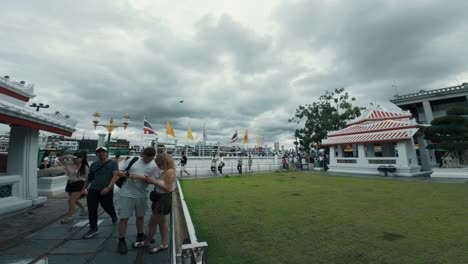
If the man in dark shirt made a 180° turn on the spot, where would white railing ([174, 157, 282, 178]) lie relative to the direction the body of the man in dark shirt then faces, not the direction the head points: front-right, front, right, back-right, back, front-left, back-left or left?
front

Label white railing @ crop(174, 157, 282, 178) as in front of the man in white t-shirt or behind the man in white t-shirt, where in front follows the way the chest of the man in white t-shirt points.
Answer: behind

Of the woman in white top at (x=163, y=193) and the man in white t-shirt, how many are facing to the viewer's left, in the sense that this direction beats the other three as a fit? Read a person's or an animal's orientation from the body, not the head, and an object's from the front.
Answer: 1

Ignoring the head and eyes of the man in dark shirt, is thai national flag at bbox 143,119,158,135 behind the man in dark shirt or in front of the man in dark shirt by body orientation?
behind

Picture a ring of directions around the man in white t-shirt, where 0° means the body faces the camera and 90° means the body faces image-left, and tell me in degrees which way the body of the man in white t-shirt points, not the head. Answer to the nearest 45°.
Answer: approximately 0°

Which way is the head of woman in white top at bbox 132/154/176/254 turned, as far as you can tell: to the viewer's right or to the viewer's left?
to the viewer's left

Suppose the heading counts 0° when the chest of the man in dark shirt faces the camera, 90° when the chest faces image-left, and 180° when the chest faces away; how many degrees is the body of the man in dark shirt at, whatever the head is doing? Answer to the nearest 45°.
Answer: approximately 45°

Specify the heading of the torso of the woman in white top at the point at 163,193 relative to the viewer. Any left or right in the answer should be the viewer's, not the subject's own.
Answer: facing to the left of the viewer

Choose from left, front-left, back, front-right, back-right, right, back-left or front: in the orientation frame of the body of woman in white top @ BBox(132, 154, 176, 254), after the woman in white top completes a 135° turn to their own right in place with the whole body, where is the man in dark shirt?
left

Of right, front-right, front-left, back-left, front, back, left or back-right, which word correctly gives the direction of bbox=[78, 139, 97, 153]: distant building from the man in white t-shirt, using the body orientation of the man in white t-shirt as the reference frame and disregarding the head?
back
